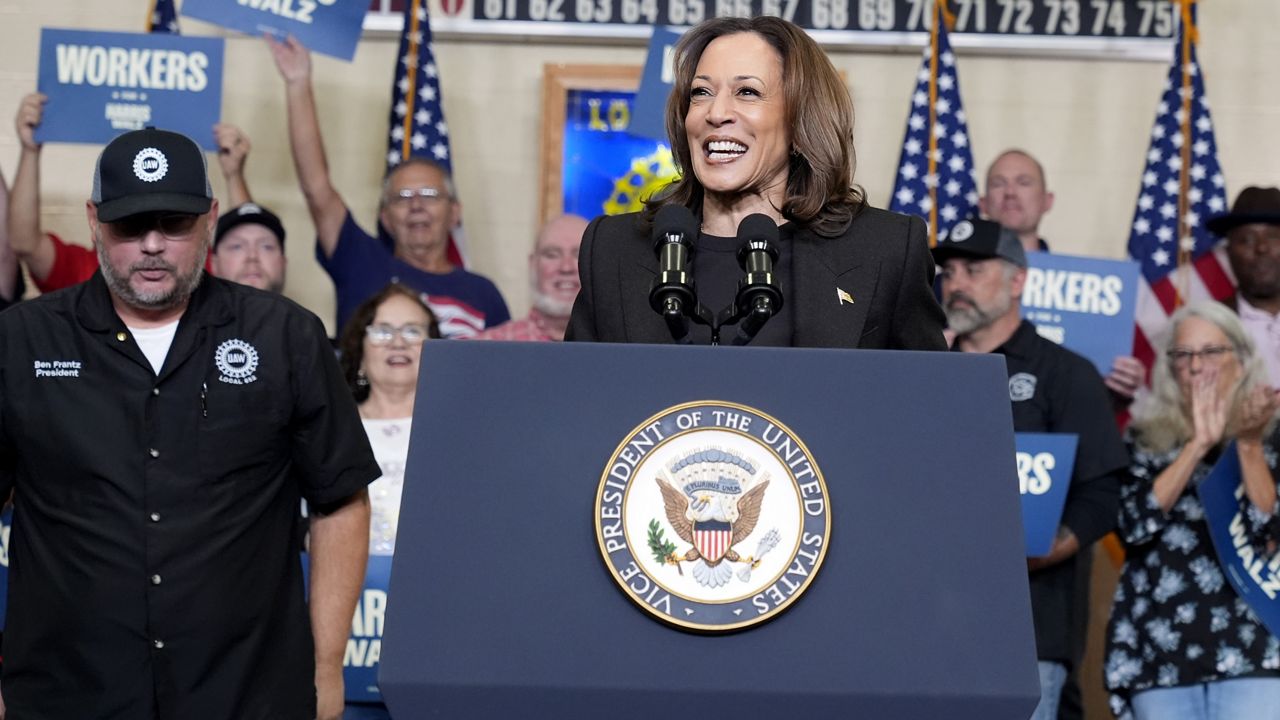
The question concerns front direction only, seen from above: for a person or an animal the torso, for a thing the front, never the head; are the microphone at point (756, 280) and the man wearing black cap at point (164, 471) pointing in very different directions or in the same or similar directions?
very different directions

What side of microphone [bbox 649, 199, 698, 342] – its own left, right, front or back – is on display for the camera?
back

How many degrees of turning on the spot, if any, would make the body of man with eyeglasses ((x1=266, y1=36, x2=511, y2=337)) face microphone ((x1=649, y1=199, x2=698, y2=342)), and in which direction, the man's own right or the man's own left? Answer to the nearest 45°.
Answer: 0° — they already face it

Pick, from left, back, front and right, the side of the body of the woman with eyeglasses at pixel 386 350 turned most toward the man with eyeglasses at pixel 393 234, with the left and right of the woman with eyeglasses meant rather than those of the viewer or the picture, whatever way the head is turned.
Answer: back

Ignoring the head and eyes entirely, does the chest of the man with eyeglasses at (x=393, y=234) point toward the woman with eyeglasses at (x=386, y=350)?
yes
